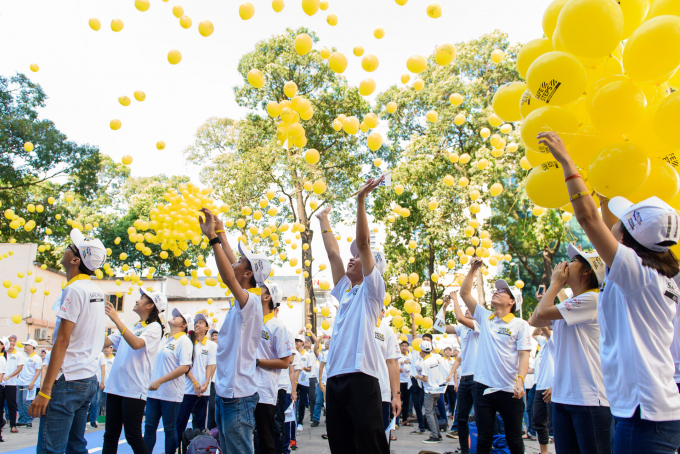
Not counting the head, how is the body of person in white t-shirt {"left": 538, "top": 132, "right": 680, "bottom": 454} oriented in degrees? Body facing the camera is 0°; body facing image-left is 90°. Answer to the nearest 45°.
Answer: approximately 135°

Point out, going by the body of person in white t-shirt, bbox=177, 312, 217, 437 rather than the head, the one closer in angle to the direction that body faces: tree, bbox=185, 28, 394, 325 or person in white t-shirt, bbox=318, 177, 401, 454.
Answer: the person in white t-shirt

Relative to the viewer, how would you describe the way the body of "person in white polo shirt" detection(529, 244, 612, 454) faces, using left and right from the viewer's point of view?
facing to the left of the viewer

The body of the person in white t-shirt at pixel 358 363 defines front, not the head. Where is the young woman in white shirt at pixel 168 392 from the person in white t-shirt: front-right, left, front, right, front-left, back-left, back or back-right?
right

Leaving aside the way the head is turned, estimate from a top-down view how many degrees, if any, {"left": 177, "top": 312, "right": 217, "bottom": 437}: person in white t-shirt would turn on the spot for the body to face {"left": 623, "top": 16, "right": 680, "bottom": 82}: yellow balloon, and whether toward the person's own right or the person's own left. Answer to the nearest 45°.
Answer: approximately 45° to the person's own left

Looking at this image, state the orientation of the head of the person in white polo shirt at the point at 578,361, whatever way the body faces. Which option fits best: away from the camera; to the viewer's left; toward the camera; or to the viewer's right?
to the viewer's left

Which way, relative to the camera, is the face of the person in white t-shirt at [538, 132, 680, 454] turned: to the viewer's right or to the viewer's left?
to the viewer's left

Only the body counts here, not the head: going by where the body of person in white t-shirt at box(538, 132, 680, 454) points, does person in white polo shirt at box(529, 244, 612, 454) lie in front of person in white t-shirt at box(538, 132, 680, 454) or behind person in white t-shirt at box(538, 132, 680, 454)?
in front
